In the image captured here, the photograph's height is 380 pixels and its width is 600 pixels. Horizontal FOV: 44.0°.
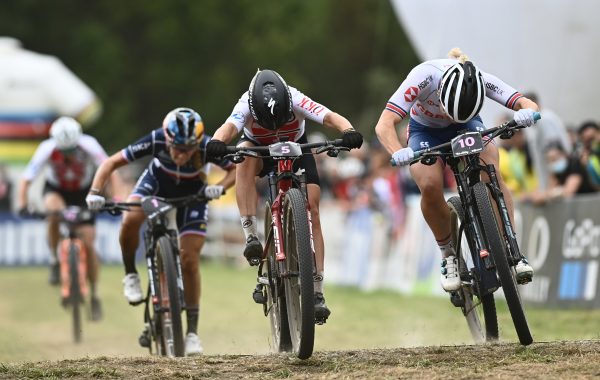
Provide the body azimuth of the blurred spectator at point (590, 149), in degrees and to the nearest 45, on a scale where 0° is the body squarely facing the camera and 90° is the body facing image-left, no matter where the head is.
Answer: approximately 45°

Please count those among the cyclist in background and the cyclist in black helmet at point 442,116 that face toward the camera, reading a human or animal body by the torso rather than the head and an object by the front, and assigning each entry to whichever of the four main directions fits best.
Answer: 2

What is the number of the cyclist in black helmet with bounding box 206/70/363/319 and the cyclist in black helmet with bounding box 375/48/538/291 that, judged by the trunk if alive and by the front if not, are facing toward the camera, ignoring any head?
2

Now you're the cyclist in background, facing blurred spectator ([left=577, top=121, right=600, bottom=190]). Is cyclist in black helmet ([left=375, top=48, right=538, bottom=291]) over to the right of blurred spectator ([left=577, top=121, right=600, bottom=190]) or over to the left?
right

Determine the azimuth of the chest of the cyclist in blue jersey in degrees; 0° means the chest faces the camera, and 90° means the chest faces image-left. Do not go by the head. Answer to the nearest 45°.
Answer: approximately 0°

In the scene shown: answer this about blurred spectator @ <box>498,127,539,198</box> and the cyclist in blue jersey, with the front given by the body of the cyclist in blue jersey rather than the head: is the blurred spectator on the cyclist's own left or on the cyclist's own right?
on the cyclist's own left
